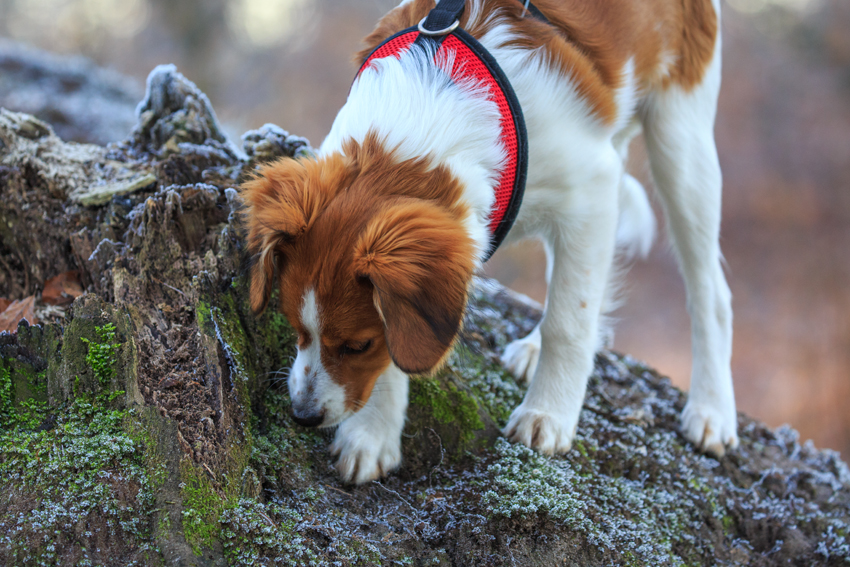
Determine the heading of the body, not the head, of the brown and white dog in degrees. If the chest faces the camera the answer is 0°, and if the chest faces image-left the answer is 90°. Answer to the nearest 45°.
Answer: approximately 45°

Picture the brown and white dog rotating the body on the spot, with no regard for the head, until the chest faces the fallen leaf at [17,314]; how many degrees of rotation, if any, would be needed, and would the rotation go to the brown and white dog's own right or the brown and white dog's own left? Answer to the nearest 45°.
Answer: approximately 45° to the brown and white dog's own right
